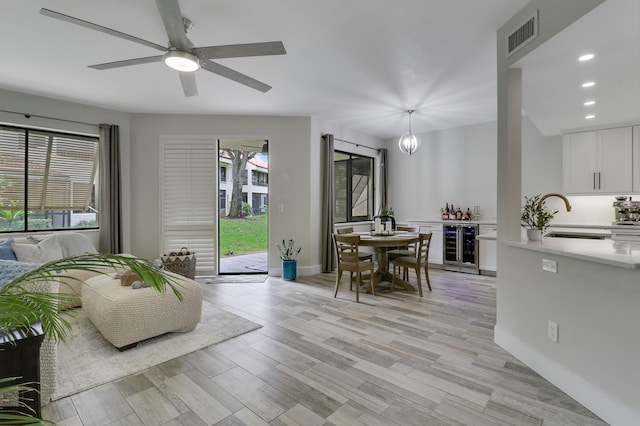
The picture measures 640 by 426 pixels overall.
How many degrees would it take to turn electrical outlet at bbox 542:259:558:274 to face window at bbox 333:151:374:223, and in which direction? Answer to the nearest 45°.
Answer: approximately 90° to its right

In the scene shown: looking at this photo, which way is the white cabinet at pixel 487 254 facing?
toward the camera

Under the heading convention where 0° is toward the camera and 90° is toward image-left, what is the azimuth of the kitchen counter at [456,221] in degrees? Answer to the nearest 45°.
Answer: approximately 0°

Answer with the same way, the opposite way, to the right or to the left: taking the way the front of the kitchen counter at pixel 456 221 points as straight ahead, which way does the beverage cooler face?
the same way

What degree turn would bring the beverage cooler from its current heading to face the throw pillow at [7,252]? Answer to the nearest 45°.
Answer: approximately 45° to its right

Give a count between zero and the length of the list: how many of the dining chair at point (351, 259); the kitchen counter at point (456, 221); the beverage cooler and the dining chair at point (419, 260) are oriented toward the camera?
2

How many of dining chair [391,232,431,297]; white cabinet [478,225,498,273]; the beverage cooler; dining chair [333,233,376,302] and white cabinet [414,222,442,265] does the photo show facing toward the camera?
3

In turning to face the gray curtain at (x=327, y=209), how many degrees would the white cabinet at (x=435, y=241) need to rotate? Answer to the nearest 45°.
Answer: approximately 45° to its right

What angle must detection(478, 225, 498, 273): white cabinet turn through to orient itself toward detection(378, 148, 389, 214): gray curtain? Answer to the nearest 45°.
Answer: approximately 90° to its right

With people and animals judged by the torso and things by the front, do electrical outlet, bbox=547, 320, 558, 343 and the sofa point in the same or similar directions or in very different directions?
very different directions

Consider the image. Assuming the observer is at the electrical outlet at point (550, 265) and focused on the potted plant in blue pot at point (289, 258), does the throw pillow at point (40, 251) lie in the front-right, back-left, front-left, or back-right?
front-left

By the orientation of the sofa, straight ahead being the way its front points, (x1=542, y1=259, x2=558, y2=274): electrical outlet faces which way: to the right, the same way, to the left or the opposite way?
the opposite way

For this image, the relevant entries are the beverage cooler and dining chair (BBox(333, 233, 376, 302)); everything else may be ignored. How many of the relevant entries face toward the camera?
1

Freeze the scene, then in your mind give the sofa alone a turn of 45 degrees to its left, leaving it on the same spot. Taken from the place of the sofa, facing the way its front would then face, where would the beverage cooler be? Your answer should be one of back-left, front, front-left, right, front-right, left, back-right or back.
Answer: front

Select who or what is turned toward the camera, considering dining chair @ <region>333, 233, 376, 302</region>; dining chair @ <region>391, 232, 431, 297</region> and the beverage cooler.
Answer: the beverage cooler

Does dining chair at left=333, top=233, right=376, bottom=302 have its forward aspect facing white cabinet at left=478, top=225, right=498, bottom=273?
yes

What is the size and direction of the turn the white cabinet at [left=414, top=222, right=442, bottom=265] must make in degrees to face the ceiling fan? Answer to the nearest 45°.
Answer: approximately 45° to its right

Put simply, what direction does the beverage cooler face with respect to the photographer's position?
facing the viewer

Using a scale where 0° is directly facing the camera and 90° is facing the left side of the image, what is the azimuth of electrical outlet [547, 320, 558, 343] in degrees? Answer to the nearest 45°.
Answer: approximately 45°

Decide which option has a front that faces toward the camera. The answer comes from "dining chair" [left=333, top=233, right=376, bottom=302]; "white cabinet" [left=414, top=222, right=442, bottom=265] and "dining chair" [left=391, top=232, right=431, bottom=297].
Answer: the white cabinet

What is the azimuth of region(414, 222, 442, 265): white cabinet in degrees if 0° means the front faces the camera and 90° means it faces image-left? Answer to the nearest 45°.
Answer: approximately 0°
